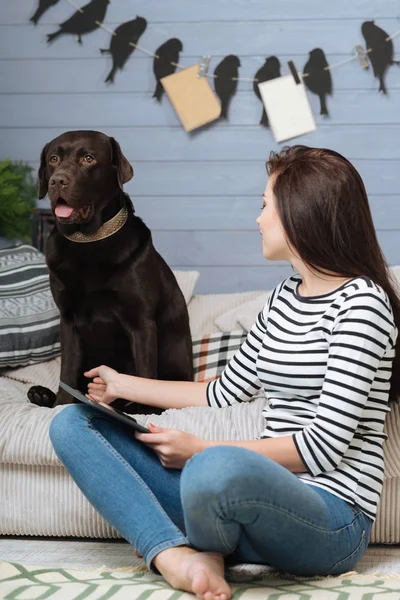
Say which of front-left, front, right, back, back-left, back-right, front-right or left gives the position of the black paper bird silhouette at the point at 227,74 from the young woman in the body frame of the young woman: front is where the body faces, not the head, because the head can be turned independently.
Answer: back-right

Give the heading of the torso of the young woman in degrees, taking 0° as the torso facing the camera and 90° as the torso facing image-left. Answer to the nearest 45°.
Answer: approximately 45°

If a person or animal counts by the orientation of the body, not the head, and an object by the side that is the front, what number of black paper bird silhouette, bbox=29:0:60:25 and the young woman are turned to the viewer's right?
1

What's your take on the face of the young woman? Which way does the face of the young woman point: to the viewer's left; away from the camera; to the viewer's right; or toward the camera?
to the viewer's left

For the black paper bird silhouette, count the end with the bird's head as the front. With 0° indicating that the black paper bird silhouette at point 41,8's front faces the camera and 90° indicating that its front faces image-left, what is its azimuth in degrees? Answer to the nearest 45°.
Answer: approximately 270°

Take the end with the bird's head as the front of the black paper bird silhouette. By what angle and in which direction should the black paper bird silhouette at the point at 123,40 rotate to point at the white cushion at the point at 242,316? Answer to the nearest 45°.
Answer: approximately 90° to its right
